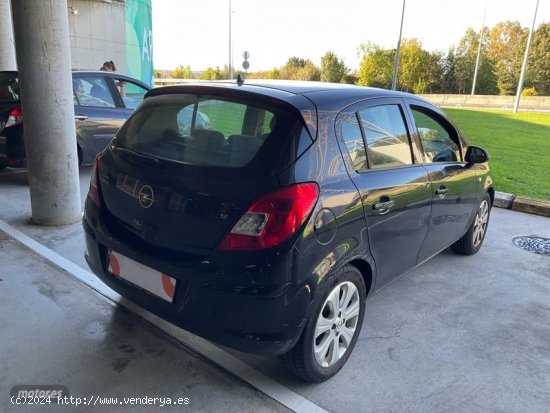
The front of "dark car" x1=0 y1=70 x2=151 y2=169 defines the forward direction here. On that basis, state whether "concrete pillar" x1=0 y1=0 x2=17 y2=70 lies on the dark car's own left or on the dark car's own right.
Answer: on the dark car's own left

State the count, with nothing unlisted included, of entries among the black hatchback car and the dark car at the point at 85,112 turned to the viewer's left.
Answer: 0

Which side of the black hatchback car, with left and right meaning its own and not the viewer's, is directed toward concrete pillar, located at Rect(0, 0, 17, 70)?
left

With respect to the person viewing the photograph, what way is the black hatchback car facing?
facing away from the viewer and to the right of the viewer

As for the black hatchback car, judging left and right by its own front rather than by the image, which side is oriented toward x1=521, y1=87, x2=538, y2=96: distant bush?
front

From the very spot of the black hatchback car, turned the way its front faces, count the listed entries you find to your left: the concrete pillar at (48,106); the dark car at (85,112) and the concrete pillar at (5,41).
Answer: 3

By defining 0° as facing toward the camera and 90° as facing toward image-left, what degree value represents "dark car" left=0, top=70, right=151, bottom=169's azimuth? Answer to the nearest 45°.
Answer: approximately 225°

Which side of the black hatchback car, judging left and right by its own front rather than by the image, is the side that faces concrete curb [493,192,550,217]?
front

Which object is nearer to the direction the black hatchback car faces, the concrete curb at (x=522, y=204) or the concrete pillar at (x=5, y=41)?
the concrete curb

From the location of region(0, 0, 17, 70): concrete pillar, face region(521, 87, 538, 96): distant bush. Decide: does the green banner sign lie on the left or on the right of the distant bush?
left

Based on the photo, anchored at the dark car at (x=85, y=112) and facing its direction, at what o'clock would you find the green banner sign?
The green banner sign is roughly at 11 o'clock from the dark car.
